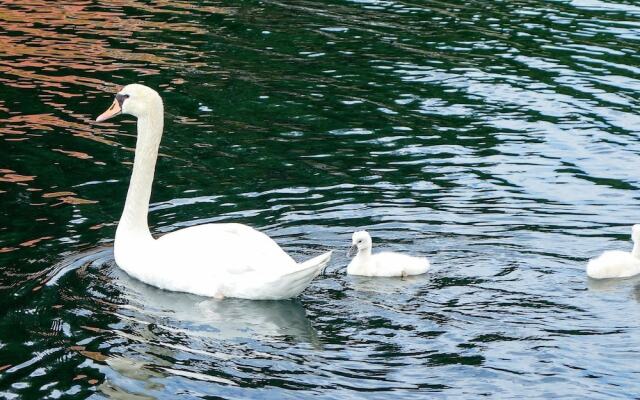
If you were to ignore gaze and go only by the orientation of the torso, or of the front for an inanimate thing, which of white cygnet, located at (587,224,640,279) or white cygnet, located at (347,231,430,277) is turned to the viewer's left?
white cygnet, located at (347,231,430,277)

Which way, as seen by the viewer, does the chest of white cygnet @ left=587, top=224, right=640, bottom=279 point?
to the viewer's right

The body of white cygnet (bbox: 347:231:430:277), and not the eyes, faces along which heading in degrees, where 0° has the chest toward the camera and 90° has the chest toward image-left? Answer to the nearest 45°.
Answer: approximately 90°

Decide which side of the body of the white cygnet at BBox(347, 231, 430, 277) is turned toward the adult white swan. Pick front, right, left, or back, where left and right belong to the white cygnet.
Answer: front

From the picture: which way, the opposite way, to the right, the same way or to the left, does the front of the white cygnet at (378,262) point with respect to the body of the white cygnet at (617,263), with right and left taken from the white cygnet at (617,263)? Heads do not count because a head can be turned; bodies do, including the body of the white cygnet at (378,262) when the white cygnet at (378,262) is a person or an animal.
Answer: the opposite way

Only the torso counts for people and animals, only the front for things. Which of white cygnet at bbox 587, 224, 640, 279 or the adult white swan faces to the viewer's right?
the white cygnet

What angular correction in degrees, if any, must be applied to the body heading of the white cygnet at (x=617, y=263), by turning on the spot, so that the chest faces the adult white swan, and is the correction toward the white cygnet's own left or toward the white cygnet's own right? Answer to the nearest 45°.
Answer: approximately 180°

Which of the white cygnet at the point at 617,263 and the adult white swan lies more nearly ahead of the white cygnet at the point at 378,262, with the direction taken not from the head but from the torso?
the adult white swan

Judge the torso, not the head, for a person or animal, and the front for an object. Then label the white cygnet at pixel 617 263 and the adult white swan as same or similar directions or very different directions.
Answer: very different directions

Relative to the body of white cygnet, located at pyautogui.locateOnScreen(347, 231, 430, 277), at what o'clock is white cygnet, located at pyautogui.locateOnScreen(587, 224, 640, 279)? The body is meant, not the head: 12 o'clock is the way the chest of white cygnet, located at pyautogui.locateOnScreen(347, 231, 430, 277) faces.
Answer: white cygnet, located at pyautogui.locateOnScreen(587, 224, 640, 279) is roughly at 6 o'clock from white cygnet, located at pyautogui.locateOnScreen(347, 231, 430, 277).

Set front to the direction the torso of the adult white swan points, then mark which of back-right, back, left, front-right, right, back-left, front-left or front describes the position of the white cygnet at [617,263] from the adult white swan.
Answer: back

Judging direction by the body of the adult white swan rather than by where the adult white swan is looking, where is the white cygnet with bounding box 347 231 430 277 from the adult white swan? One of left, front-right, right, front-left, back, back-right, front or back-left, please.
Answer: back

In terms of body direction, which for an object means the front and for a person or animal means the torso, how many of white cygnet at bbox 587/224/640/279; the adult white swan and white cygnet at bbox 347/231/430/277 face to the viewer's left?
2

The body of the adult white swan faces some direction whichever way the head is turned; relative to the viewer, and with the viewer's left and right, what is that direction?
facing to the left of the viewer
